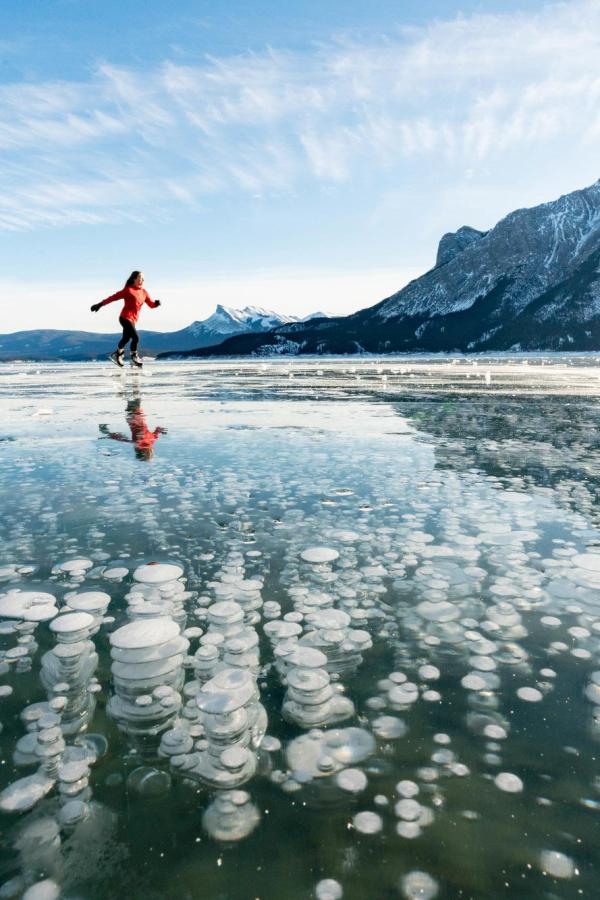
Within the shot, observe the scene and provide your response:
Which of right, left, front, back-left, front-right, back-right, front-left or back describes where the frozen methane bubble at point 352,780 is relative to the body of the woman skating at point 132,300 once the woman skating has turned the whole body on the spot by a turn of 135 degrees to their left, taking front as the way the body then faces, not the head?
back

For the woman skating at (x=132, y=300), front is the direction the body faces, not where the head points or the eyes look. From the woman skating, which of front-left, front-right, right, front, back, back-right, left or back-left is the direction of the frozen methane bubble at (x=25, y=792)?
front-right

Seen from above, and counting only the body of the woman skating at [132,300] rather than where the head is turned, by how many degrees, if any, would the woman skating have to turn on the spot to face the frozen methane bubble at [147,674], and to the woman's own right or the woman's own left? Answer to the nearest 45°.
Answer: approximately 45° to the woman's own right

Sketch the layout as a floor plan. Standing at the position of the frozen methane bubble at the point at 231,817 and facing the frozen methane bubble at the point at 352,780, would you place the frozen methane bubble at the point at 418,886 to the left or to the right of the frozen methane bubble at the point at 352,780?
right

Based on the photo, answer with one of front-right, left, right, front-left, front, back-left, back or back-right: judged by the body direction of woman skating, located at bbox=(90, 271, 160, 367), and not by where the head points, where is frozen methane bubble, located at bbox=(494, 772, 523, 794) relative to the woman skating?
front-right

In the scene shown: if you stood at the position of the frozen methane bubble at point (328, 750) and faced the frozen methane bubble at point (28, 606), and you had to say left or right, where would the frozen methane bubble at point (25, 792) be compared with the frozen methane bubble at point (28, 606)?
left

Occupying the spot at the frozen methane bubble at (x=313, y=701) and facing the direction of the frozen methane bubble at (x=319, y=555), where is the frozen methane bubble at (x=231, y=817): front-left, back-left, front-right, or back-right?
back-left

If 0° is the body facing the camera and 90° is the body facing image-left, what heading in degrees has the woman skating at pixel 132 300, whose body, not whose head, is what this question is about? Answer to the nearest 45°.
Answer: approximately 315°

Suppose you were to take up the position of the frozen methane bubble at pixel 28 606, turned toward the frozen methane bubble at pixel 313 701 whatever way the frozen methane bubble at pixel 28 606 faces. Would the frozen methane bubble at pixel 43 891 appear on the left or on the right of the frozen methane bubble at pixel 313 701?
right

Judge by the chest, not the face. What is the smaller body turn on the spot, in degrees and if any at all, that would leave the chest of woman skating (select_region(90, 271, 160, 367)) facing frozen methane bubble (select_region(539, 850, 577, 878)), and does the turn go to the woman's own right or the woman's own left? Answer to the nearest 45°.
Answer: approximately 45° to the woman's own right

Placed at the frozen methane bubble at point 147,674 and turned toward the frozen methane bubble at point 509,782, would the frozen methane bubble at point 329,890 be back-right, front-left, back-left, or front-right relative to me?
front-right
